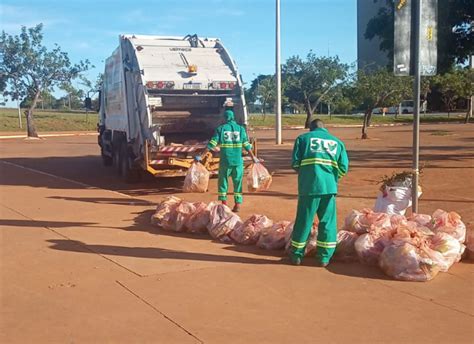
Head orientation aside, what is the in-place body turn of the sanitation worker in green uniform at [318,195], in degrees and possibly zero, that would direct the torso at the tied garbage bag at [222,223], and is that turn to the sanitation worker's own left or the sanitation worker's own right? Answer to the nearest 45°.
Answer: approximately 45° to the sanitation worker's own left

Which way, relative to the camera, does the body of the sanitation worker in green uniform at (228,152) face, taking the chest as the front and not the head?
away from the camera

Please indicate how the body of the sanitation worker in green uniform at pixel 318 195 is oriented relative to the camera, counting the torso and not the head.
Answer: away from the camera

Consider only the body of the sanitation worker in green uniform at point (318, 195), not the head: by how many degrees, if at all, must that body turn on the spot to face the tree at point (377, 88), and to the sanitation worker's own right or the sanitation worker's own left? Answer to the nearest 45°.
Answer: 0° — they already face it

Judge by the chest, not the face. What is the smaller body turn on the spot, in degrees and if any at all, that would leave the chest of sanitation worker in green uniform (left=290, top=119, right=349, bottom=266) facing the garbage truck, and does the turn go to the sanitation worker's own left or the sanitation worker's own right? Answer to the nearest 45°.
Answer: approximately 45° to the sanitation worker's own left

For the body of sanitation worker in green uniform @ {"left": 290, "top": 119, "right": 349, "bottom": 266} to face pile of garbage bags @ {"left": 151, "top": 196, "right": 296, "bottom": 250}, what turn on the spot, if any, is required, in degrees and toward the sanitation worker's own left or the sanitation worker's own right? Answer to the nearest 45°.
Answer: approximately 45° to the sanitation worker's own left

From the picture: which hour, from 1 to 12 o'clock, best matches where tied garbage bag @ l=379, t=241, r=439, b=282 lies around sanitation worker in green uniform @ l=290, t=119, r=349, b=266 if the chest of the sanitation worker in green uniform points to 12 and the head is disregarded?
The tied garbage bag is roughly at 4 o'clock from the sanitation worker in green uniform.

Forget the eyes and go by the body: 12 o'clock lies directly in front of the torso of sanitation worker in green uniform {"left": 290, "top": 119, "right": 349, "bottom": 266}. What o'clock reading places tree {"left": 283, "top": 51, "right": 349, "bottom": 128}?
The tree is roughly at 12 o'clock from the sanitation worker in green uniform.

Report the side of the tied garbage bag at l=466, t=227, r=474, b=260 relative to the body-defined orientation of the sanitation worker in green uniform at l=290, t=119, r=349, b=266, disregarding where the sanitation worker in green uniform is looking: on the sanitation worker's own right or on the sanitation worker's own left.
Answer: on the sanitation worker's own right

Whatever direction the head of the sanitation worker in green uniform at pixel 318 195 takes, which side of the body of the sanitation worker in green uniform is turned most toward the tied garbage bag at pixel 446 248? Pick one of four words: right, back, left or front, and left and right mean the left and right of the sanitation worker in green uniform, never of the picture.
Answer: right

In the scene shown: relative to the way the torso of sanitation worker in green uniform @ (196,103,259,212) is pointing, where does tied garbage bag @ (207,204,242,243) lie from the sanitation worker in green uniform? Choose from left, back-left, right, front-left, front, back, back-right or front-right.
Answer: back

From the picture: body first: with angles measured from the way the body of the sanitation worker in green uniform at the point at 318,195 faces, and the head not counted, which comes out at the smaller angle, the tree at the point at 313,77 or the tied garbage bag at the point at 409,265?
the tree
